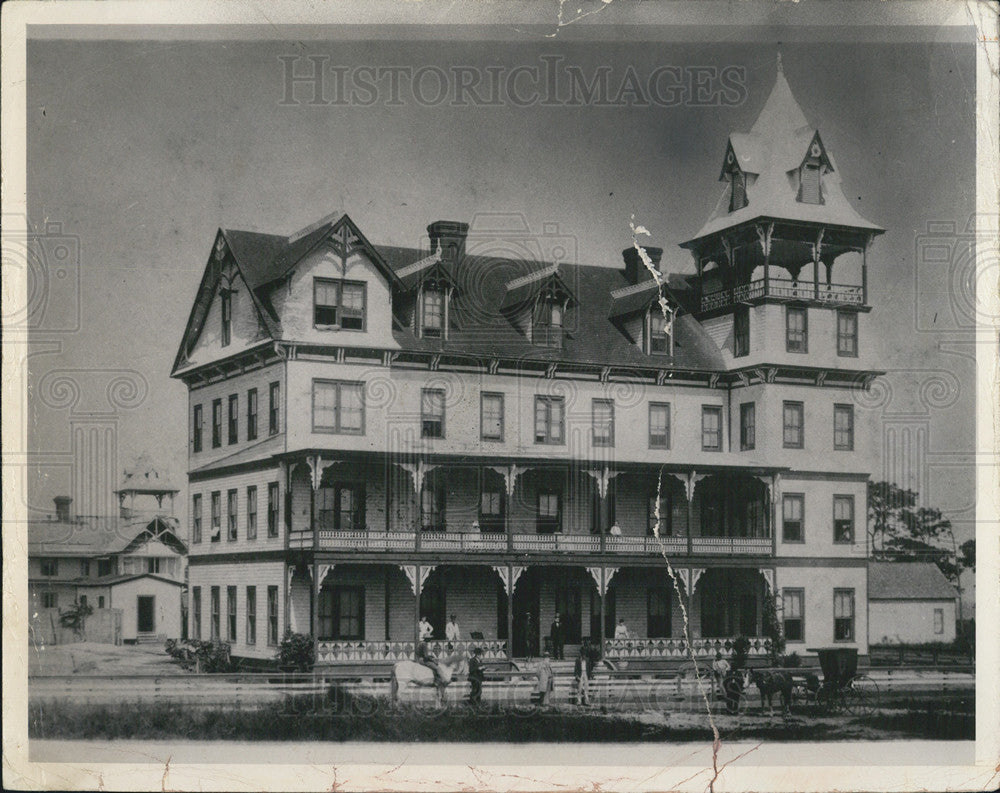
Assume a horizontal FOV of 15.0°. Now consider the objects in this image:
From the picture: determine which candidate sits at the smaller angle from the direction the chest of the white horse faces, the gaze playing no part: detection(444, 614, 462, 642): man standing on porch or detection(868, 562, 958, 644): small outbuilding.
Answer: the small outbuilding

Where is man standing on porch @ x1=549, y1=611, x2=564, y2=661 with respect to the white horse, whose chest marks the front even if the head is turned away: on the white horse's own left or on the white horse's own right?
on the white horse's own left

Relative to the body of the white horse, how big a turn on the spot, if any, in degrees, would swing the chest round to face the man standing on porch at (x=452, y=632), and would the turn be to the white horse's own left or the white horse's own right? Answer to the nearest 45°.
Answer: approximately 90° to the white horse's own left

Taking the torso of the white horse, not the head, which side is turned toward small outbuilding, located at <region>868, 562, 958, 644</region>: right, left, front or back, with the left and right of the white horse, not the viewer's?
front

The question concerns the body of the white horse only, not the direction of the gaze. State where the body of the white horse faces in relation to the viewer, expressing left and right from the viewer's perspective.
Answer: facing to the right of the viewer

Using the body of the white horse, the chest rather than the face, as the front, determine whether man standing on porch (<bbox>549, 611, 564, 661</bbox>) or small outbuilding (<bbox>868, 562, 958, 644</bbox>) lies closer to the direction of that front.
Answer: the small outbuilding
